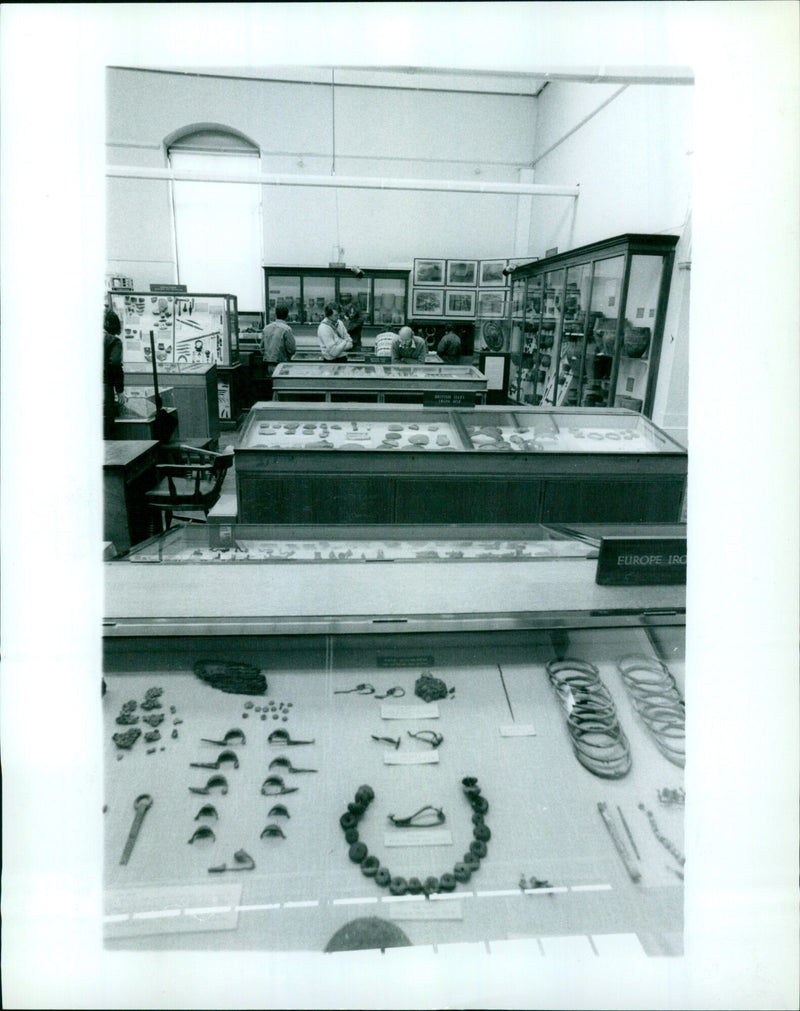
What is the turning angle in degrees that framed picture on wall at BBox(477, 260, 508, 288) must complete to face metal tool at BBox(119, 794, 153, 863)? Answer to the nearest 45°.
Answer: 0° — it already faces it

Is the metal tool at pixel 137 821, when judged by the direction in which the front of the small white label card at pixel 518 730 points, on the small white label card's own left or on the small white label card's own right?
on the small white label card's own right

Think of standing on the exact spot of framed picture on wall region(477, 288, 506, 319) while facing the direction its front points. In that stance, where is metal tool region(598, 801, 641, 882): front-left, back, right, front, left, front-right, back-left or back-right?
front

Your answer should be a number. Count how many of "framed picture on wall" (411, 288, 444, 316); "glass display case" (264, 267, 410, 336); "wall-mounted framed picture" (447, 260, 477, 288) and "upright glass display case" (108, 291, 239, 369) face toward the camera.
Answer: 4

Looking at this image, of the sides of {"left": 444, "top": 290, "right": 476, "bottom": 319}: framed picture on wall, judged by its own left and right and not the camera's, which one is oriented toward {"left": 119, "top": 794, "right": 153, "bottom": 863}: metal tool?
front

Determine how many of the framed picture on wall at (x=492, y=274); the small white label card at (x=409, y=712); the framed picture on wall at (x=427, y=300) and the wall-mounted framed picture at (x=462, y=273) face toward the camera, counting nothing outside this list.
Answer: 4

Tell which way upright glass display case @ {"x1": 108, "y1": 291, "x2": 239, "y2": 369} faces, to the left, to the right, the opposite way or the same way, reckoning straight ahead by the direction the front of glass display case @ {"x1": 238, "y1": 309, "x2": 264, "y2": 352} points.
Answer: the same way

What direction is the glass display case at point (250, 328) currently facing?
toward the camera

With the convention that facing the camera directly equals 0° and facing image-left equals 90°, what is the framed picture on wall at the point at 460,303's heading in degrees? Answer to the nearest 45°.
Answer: approximately 0°

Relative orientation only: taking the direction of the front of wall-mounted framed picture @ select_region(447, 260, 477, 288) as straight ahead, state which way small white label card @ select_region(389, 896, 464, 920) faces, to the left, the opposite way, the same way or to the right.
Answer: the same way

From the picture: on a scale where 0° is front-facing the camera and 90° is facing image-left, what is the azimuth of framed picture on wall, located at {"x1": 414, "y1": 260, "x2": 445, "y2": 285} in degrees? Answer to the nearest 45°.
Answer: approximately 0°

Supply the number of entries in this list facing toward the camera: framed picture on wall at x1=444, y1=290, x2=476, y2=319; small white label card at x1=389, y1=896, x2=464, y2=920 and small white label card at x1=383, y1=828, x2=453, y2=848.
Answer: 3

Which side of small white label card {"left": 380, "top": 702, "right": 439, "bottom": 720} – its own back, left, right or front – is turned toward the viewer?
front

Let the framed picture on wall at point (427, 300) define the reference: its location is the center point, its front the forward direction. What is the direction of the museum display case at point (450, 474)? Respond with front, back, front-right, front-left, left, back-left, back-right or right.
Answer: front

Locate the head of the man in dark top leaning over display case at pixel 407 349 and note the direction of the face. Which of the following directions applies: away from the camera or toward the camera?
toward the camera

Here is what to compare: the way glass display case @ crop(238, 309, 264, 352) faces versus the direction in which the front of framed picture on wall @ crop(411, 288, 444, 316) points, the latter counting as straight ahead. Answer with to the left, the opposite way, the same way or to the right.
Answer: the same way

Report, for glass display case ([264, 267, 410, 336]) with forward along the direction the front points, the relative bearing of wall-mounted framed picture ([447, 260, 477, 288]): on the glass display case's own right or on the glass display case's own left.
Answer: on the glass display case's own left

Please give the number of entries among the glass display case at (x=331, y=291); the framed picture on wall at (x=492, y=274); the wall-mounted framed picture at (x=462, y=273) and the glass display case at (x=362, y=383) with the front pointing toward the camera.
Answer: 4

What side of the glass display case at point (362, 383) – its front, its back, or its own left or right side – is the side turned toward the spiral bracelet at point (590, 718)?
front

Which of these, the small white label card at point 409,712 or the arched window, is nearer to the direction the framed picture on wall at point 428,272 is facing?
the small white label card

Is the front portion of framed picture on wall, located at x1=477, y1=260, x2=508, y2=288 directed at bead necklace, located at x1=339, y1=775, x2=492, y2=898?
yes

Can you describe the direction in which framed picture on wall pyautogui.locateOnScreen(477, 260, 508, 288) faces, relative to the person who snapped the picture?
facing the viewer

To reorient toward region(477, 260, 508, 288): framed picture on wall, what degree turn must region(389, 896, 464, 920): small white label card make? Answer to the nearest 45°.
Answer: approximately 180°
